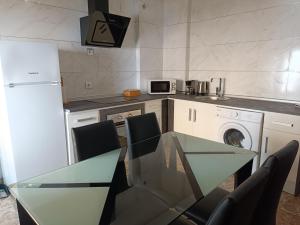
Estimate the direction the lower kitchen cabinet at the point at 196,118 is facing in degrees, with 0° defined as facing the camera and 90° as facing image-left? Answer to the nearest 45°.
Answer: approximately 45°

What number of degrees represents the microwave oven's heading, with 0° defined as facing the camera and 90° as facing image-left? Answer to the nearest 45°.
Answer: approximately 0°

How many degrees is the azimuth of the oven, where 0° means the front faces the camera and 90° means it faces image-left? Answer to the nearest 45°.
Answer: approximately 315°

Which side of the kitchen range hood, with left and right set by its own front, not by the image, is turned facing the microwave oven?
left

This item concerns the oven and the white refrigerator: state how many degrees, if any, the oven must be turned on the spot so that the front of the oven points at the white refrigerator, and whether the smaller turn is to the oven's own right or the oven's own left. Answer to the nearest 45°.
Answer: approximately 90° to the oven's own right

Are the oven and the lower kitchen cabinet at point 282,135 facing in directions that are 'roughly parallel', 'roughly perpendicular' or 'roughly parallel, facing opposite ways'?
roughly perpendicular

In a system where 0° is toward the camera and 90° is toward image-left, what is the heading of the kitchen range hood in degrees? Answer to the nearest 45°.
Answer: approximately 315°

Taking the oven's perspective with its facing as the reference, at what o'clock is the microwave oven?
The microwave oven is roughly at 9 o'clock from the oven.
